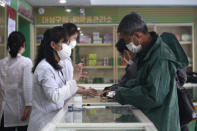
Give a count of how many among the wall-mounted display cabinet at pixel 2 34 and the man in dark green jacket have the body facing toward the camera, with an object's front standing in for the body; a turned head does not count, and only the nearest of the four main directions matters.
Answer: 0

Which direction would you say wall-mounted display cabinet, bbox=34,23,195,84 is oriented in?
toward the camera

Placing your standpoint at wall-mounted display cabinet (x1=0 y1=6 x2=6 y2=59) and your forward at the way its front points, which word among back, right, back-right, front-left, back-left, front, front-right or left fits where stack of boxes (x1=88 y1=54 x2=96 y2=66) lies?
front-left

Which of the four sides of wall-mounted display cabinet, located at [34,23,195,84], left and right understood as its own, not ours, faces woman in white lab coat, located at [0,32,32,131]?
front

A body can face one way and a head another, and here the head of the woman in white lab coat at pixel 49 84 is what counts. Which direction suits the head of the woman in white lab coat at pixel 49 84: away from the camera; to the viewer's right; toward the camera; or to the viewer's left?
to the viewer's right

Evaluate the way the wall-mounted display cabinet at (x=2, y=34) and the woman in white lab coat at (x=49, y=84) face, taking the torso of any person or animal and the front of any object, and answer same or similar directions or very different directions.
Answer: same or similar directions

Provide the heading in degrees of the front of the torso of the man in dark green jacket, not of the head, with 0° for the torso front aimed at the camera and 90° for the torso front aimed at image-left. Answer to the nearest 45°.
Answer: approximately 90°

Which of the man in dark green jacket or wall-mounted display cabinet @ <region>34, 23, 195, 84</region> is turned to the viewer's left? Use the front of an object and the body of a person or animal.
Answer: the man in dark green jacket

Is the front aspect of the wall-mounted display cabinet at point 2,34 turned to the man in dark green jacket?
no

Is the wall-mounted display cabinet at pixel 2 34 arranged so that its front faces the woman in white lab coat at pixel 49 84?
no

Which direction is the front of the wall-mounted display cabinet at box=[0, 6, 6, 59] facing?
to the viewer's right

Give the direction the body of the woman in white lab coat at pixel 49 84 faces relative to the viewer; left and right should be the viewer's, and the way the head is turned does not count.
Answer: facing to the right of the viewer

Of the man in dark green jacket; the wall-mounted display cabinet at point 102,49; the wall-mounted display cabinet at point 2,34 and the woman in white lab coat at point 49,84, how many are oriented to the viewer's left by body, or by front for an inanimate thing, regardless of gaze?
1

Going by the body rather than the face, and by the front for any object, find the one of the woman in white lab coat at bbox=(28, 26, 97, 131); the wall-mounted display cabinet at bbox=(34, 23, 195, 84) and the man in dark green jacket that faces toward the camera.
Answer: the wall-mounted display cabinet

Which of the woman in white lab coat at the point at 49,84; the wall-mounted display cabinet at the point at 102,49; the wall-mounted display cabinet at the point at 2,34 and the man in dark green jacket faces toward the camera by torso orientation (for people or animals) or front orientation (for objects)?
the wall-mounted display cabinet at the point at 102,49
